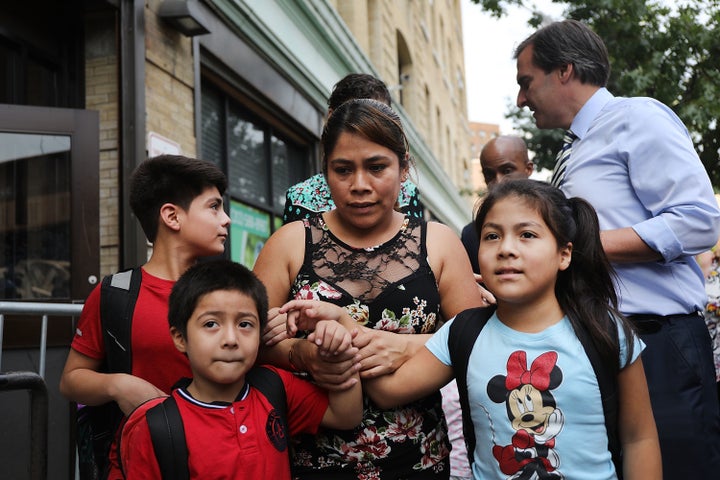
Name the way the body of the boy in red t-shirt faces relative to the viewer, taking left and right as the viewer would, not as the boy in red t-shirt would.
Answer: facing the viewer and to the right of the viewer

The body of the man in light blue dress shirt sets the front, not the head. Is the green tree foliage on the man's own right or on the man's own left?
on the man's own right

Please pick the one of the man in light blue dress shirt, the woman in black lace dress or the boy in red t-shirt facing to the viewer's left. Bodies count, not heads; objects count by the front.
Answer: the man in light blue dress shirt

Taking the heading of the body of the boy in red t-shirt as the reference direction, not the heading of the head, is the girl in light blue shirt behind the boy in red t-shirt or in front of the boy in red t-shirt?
in front

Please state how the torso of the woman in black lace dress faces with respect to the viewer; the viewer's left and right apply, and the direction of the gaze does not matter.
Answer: facing the viewer

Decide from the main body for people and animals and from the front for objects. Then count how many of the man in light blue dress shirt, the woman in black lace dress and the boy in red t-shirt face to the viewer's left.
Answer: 1

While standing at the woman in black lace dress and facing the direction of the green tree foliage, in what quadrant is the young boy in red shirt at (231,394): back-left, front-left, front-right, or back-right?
back-left

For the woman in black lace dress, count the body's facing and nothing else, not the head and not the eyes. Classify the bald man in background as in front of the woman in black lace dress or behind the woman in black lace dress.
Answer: behind

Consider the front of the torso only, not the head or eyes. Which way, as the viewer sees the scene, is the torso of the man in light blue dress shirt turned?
to the viewer's left

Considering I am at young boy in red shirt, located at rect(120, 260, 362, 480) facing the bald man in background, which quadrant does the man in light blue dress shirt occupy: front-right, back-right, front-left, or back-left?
front-right

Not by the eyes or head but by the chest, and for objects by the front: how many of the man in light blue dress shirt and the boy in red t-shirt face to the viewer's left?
1

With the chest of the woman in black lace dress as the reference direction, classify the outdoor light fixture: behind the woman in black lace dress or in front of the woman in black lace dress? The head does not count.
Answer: behind

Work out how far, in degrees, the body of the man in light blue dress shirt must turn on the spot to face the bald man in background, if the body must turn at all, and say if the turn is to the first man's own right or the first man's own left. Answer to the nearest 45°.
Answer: approximately 90° to the first man's own right
